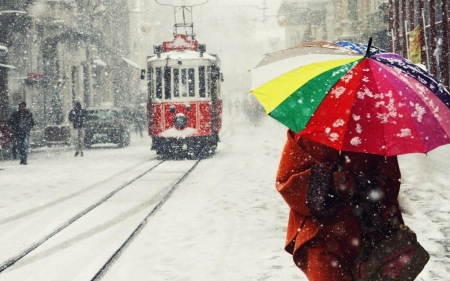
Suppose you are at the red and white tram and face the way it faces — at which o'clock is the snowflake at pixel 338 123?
The snowflake is roughly at 12 o'clock from the red and white tram.

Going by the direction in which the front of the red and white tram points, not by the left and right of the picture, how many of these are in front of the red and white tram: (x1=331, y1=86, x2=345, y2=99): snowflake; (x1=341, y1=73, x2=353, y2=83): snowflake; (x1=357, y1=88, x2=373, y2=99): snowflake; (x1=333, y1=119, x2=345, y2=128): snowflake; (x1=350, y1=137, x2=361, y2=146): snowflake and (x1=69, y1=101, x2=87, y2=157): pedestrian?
5

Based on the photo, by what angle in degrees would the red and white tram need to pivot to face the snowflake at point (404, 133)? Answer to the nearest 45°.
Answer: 0° — it already faces it

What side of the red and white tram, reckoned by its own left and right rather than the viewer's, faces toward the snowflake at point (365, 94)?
front

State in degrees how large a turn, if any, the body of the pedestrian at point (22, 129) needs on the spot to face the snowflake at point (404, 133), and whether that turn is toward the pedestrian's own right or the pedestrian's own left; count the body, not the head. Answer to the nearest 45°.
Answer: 0° — they already face it

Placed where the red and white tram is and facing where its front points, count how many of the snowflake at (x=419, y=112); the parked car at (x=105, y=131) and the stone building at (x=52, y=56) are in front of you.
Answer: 1

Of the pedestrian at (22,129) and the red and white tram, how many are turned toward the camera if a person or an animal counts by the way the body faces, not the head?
2

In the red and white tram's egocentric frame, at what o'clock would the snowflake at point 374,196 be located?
The snowflake is roughly at 12 o'clock from the red and white tram.

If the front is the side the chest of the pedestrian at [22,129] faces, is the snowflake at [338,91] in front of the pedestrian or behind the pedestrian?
in front

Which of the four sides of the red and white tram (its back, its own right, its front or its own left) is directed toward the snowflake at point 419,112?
front

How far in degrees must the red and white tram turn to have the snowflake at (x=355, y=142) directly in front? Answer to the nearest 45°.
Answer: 0° — it already faces it
